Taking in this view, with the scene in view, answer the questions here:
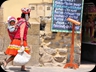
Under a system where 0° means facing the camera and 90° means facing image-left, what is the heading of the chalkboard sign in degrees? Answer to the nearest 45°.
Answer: approximately 0°
